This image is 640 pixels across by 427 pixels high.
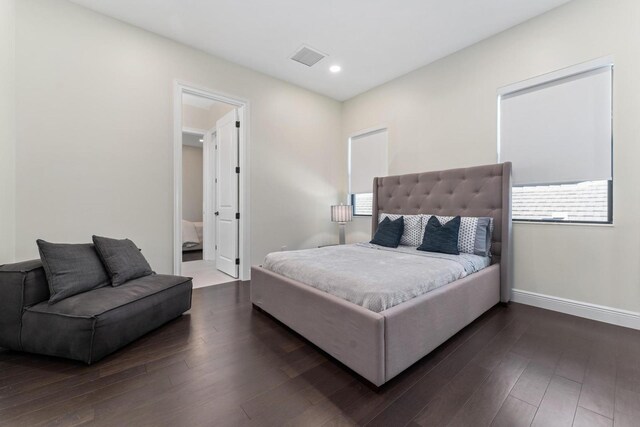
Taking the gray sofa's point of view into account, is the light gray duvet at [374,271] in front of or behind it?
in front

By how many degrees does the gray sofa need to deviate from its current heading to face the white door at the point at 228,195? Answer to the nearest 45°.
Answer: approximately 90° to its left

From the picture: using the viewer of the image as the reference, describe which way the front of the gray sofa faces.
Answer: facing the viewer and to the right of the viewer

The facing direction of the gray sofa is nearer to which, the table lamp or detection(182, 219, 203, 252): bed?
the table lamp

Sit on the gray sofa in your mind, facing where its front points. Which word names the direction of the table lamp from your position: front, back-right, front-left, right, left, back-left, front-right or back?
front-left

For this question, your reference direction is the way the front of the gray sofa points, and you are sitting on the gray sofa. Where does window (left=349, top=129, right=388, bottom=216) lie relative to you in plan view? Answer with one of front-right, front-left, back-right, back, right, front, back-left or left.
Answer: front-left

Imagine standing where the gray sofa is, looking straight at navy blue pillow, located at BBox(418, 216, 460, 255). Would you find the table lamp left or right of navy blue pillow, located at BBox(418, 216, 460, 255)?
left

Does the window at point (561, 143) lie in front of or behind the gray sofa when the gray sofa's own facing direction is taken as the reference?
in front

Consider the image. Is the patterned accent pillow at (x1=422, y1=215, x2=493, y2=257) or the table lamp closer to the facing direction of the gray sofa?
the patterned accent pillow

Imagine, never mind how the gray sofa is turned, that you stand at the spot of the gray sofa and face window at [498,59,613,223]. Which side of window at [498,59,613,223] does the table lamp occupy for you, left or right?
left

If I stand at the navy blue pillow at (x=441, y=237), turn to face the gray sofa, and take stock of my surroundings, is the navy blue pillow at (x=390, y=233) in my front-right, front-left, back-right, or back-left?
front-right

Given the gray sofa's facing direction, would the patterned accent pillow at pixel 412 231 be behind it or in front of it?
in front
